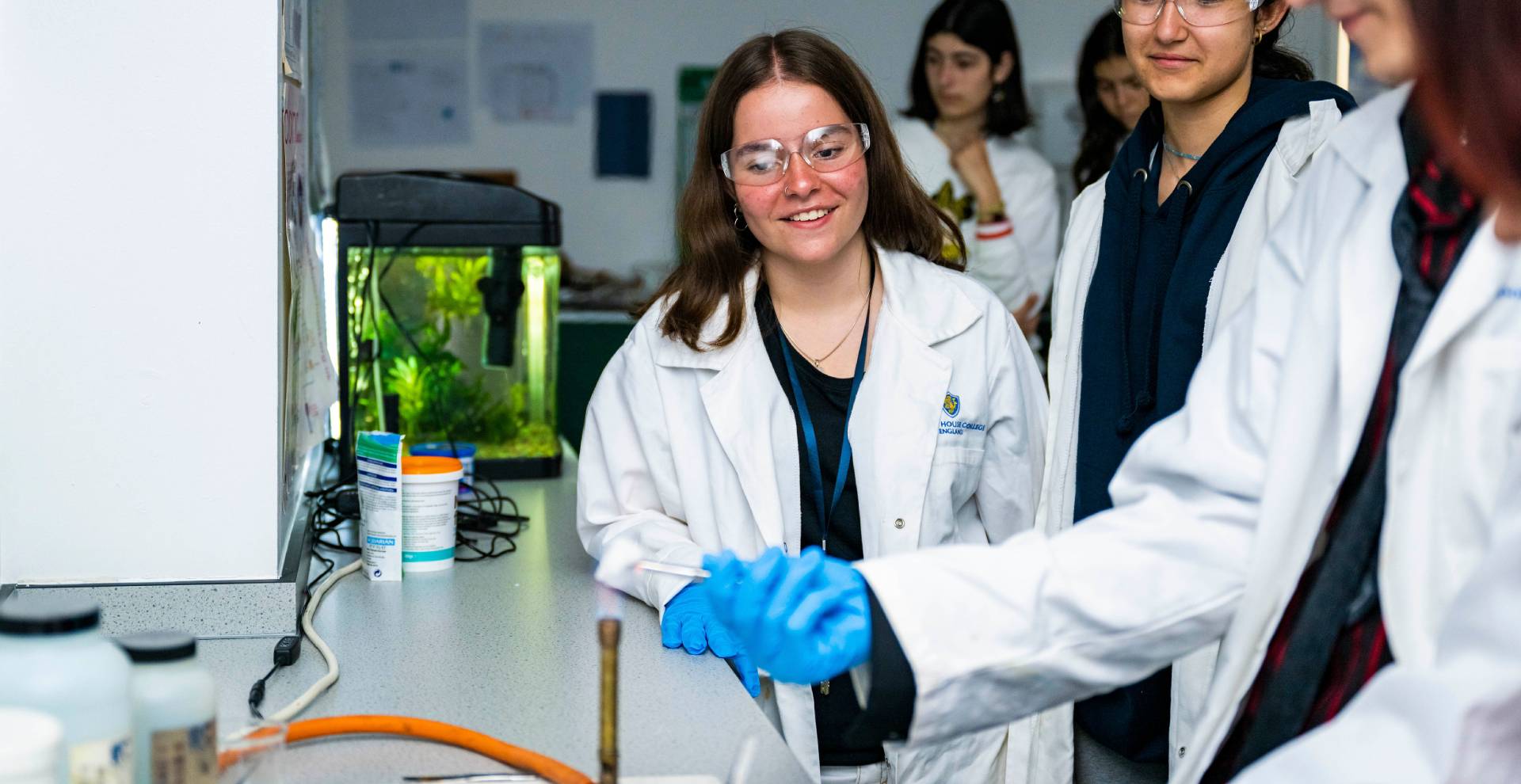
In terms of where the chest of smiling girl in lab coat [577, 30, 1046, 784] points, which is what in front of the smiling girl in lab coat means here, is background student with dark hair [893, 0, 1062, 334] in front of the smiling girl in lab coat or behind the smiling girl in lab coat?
behind

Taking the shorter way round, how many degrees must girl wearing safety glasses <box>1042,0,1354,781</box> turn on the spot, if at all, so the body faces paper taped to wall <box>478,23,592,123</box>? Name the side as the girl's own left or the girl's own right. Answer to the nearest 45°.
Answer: approximately 90° to the girl's own right

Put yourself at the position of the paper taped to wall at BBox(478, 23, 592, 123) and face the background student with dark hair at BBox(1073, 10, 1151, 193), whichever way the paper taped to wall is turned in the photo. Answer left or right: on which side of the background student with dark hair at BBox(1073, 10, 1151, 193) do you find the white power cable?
right

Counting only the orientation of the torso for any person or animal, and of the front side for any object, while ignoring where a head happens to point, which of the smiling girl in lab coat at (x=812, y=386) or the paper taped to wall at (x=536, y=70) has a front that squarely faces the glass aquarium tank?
the paper taped to wall

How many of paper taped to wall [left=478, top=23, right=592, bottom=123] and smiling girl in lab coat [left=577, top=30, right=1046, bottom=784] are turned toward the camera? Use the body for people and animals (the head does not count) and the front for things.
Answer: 2

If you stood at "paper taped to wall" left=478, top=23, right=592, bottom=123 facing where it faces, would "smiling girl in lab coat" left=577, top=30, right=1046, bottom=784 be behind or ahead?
ahead

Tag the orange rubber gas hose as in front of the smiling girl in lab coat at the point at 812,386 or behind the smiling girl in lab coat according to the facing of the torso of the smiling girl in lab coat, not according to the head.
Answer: in front

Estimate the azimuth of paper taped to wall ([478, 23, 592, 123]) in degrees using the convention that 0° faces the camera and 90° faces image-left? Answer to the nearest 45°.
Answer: approximately 0°
